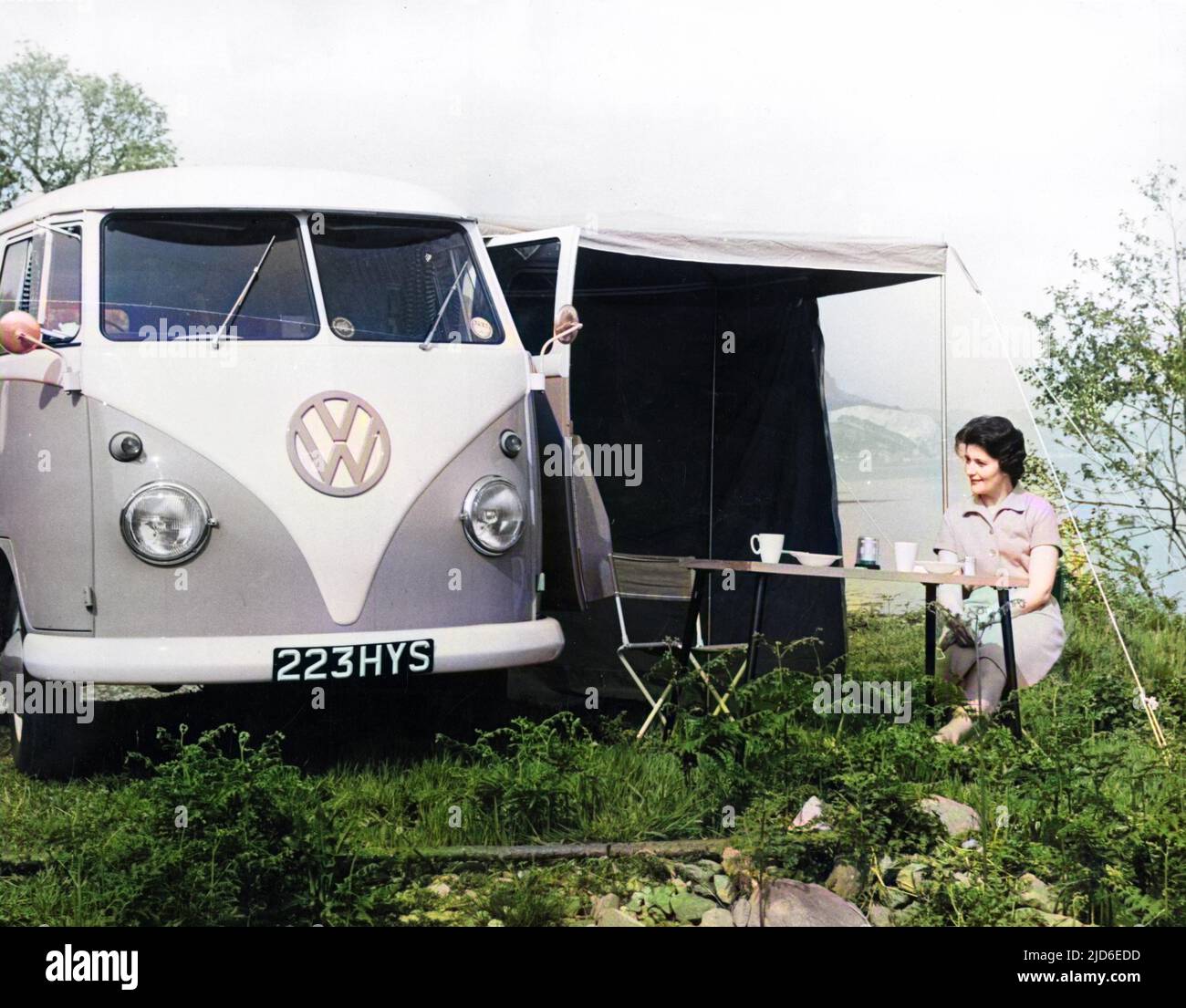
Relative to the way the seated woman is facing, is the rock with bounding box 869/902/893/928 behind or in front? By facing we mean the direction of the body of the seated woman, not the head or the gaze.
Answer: in front

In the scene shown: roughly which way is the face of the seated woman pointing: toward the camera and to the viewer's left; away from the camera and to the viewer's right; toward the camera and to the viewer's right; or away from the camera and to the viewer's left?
toward the camera and to the viewer's left

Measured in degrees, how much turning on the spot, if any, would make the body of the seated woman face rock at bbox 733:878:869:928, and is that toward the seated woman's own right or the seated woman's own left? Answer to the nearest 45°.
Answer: approximately 45° to the seated woman's own left

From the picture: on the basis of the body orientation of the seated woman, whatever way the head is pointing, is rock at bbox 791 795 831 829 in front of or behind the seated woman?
in front

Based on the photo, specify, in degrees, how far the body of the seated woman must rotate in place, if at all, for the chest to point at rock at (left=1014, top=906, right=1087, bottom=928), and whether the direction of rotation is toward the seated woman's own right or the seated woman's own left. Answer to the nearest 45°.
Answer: approximately 45° to the seated woman's own left

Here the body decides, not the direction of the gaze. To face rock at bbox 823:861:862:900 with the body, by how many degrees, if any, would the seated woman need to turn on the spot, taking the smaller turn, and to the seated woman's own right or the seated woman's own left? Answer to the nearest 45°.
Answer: approximately 45° to the seated woman's own left

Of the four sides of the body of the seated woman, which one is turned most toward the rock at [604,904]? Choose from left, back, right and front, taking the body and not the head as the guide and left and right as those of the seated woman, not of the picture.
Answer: front

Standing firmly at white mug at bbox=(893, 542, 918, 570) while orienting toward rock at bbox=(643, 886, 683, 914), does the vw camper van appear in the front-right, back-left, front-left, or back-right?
front-right

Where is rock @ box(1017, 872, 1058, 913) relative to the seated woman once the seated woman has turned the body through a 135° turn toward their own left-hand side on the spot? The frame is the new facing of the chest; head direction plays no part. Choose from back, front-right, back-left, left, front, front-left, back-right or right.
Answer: right

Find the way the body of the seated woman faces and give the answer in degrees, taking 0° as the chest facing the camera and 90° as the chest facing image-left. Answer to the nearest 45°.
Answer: approximately 45°

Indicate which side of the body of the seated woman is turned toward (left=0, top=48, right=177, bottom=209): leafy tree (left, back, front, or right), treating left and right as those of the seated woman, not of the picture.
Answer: right
